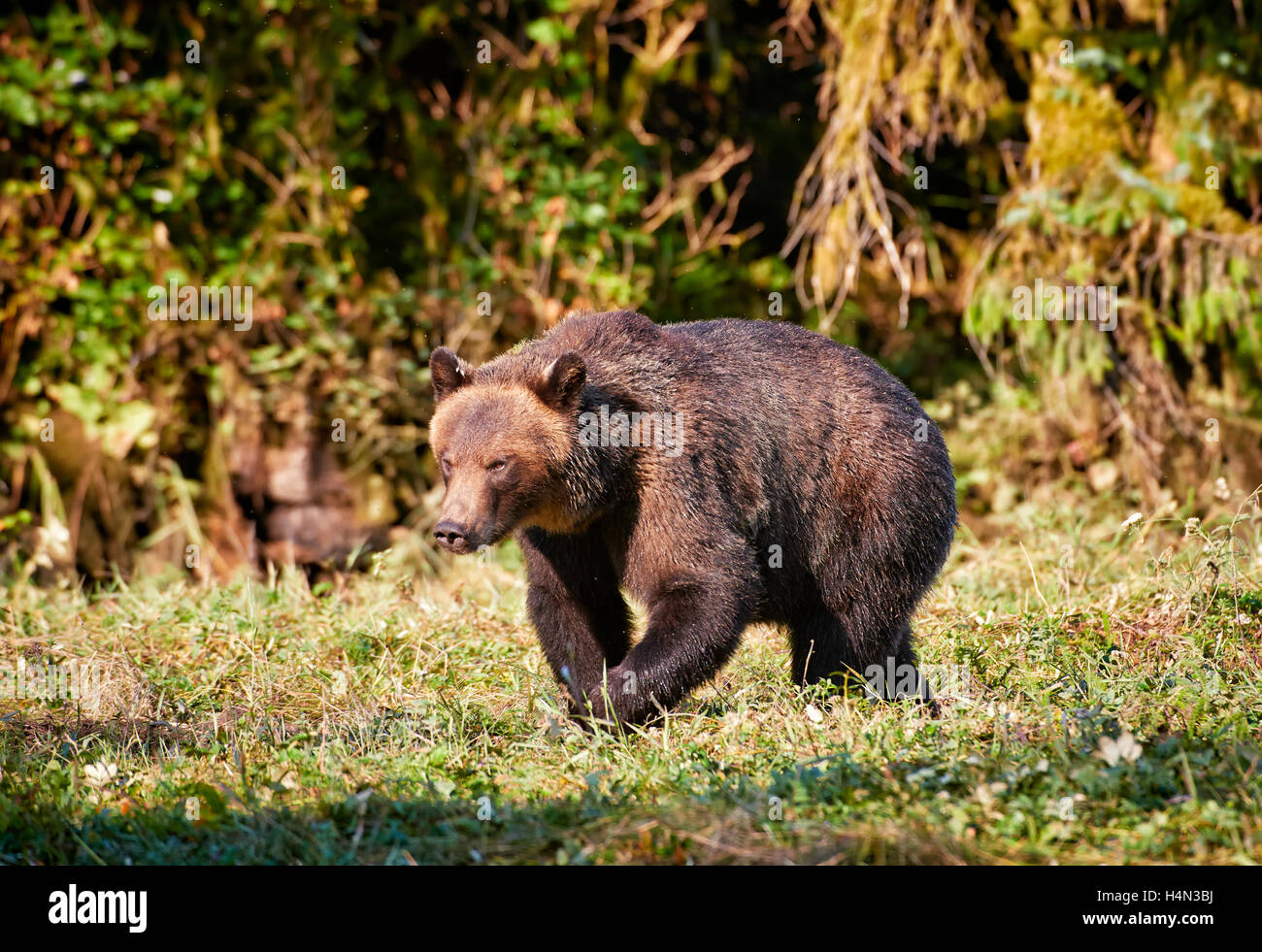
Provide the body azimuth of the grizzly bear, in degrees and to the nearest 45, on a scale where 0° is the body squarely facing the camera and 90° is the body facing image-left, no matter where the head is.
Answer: approximately 45°
